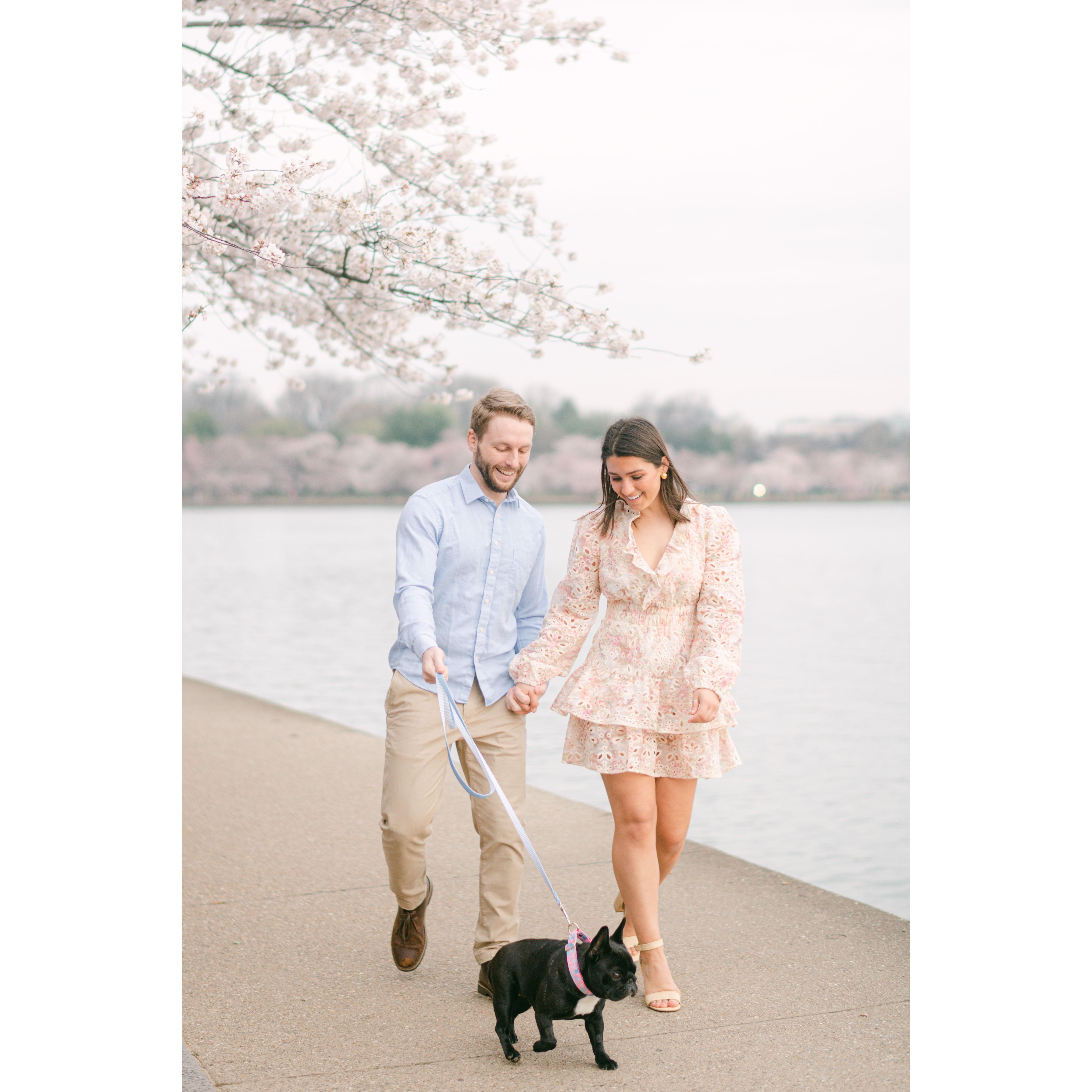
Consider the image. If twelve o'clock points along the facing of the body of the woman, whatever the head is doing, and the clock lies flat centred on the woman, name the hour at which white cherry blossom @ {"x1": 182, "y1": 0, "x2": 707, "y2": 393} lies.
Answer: The white cherry blossom is roughly at 5 o'clock from the woman.

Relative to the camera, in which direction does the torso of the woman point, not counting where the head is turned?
toward the camera

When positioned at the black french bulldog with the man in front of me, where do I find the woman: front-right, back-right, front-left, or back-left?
front-right

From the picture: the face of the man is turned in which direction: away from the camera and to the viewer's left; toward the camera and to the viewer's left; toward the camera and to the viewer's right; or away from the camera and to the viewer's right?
toward the camera and to the viewer's right
